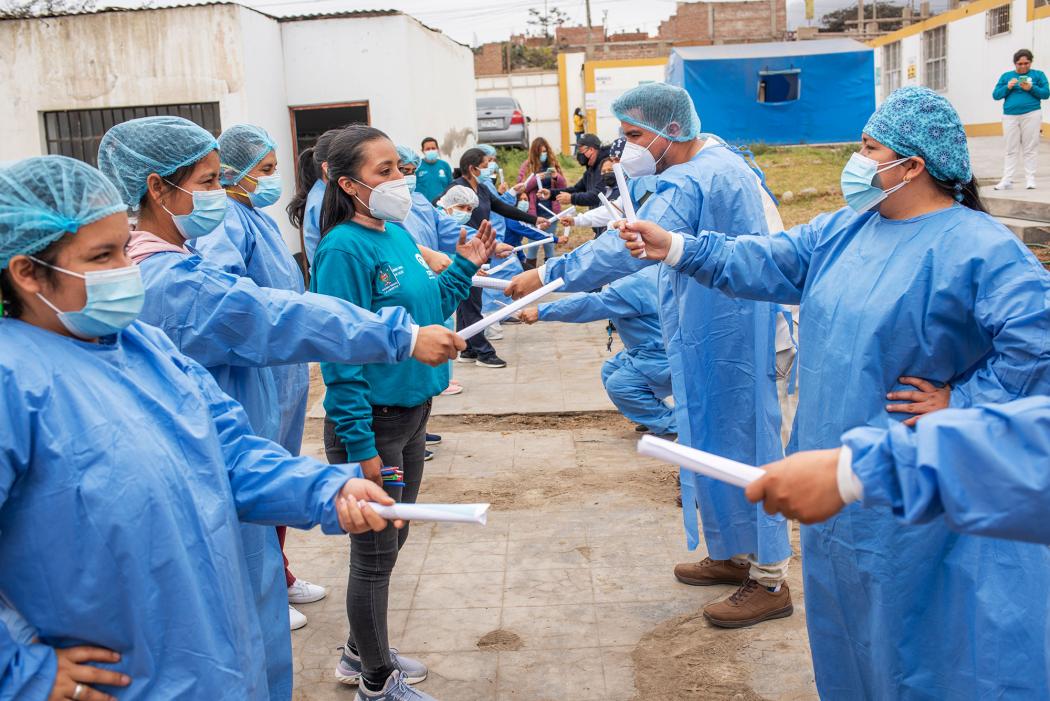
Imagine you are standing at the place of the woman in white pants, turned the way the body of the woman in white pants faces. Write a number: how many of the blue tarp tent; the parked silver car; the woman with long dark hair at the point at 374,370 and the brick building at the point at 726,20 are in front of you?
1

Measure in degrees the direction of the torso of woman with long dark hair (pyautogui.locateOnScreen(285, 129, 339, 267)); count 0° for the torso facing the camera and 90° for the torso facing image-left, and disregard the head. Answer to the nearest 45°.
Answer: approximately 270°

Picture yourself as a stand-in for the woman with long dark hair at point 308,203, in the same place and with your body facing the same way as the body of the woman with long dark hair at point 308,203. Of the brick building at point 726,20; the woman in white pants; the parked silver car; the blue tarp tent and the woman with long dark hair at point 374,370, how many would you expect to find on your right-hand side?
1

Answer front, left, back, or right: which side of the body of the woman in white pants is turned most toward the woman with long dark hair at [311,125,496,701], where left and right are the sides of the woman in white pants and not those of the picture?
front

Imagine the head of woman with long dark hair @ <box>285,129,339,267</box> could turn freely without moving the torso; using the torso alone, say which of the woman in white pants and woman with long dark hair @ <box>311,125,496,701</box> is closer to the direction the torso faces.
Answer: the woman in white pants

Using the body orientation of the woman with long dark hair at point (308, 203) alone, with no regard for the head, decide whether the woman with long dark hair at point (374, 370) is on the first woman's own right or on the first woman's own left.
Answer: on the first woman's own right

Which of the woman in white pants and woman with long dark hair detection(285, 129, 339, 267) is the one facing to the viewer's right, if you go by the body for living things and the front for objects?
the woman with long dark hair

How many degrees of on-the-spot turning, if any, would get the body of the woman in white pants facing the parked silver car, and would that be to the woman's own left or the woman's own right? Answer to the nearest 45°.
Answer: approximately 135° to the woman's own right

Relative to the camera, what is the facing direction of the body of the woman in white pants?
toward the camera

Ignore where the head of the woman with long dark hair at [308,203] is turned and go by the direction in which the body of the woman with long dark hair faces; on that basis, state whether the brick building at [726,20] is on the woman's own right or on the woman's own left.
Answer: on the woman's own left

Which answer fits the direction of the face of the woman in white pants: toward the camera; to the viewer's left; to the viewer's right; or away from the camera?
toward the camera

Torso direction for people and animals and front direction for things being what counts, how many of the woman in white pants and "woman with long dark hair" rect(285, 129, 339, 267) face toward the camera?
1

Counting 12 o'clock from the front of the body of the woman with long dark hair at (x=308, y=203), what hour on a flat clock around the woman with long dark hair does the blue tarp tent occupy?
The blue tarp tent is roughly at 10 o'clock from the woman with long dark hair.
